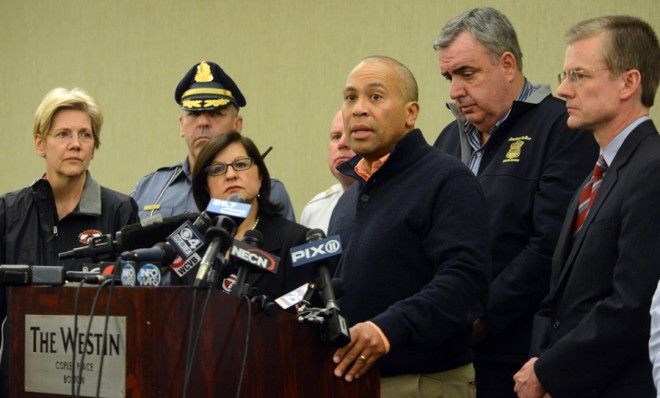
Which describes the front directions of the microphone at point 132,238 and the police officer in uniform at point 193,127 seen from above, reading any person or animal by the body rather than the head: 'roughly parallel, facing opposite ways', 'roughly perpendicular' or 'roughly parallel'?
roughly perpendicular

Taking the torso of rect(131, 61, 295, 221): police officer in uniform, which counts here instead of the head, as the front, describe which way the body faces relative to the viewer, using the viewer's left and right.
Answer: facing the viewer

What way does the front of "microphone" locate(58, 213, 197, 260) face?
to the viewer's right

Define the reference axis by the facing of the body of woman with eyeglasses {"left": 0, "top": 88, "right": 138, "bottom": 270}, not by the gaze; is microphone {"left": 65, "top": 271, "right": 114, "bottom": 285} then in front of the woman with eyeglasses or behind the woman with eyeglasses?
in front

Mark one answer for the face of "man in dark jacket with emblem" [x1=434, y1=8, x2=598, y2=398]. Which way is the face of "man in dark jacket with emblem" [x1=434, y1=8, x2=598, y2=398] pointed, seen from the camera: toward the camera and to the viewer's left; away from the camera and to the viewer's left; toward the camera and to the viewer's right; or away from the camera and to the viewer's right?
toward the camera and to the viewer's left

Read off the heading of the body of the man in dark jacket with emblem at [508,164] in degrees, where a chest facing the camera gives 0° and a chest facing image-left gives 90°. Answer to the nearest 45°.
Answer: approximately 45°

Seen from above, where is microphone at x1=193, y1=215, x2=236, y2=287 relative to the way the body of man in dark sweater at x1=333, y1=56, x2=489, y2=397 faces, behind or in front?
in front

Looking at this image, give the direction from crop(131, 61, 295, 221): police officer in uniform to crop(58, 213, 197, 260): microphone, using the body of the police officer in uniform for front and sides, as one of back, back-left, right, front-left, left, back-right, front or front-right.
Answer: front

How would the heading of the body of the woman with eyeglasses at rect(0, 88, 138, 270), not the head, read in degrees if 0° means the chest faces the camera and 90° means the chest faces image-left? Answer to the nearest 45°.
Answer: approximately 315°

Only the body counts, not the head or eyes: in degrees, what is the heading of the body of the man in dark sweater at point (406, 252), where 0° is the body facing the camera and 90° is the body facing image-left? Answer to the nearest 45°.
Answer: approximately 45°

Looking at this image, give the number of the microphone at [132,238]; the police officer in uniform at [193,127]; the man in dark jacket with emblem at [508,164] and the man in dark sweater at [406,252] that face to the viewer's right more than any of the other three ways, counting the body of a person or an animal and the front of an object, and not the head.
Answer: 1

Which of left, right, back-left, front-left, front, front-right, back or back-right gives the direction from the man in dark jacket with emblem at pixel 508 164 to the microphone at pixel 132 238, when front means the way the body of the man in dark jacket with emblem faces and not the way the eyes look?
front

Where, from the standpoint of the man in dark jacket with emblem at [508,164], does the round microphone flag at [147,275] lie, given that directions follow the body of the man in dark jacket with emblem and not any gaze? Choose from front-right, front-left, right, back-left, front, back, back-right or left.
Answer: front
